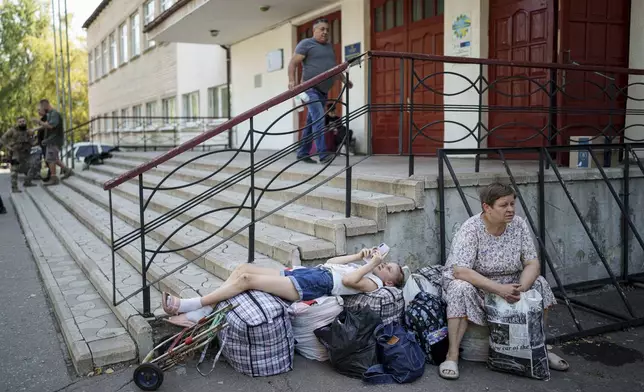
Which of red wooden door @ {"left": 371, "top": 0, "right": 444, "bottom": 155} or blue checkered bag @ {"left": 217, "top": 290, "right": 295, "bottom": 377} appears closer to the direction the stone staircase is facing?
the blue checkered bag

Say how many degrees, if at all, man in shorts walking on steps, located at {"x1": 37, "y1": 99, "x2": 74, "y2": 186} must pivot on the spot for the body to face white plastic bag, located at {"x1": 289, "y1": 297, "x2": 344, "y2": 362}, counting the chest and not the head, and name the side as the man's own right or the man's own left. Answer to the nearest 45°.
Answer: approximately 90° to the man's own left

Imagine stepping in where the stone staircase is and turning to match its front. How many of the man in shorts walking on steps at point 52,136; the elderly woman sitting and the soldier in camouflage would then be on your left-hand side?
1

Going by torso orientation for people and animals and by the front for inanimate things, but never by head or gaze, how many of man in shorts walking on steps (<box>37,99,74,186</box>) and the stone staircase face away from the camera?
0

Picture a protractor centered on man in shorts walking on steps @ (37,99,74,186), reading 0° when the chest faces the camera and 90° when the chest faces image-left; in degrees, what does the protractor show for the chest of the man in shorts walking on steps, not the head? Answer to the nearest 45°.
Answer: approximately 90°

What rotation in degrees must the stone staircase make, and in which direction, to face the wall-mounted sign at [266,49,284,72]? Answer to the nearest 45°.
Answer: approximately 135° to its right

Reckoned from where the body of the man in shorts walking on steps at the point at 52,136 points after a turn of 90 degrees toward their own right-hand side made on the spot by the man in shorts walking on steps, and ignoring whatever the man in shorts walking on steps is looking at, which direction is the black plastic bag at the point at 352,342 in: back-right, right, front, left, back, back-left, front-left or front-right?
back

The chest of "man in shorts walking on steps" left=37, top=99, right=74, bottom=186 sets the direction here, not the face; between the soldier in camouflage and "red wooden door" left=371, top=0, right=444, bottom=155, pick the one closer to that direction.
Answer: the soldier in camouflage

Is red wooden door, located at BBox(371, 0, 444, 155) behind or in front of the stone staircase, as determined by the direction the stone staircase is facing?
behind

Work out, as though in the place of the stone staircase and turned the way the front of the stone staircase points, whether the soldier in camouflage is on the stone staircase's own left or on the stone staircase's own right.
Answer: on the stone staircase's own right

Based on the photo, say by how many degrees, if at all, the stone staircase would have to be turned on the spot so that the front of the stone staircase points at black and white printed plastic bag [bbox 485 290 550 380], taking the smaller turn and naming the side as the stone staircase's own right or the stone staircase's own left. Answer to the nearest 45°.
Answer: approximately 90° to the stone staircase's own left

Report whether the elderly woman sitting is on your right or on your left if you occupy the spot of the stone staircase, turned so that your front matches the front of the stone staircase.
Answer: on your left
